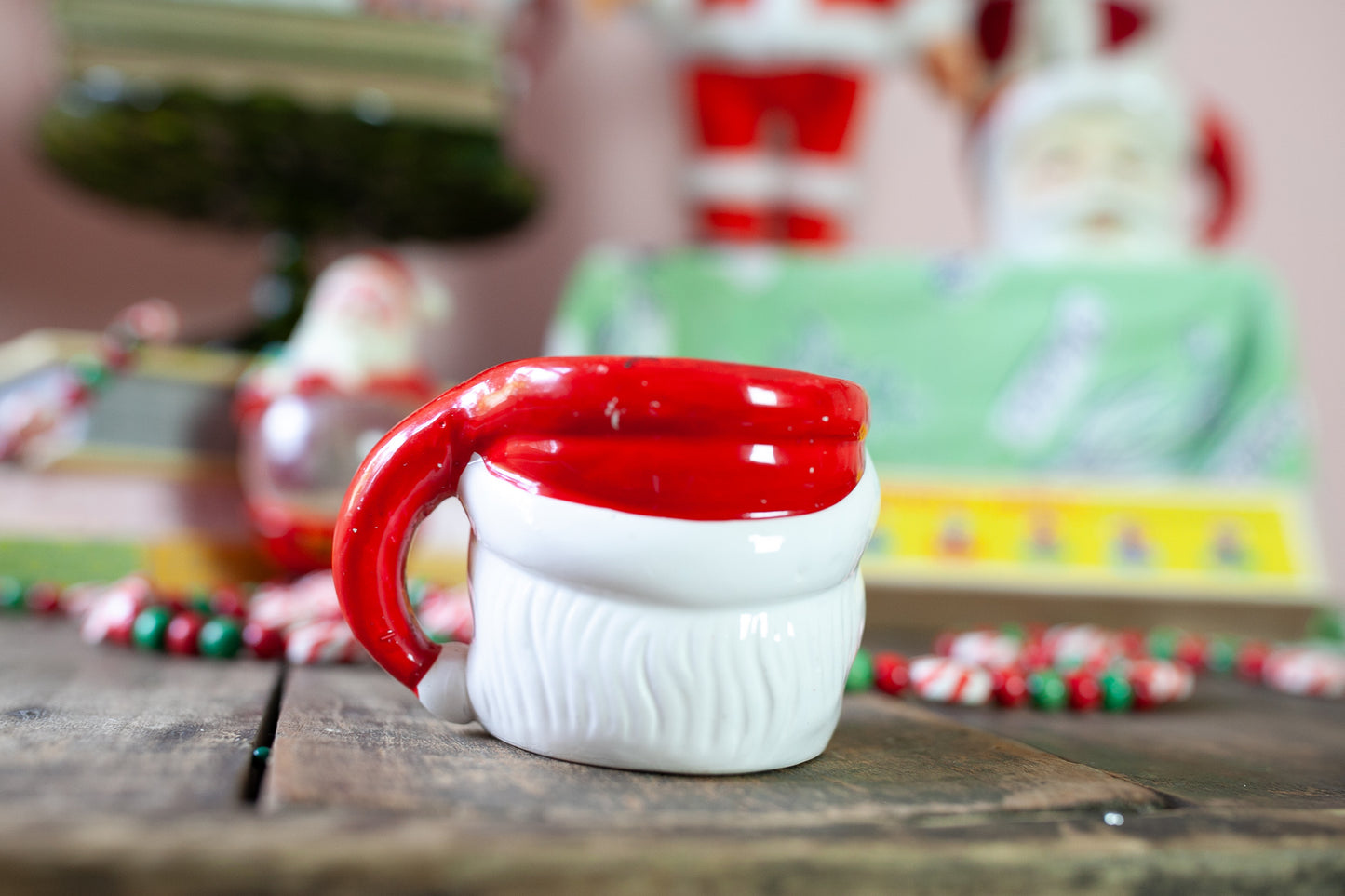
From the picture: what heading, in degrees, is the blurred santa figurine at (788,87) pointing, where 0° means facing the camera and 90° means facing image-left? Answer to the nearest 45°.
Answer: approximately 0°

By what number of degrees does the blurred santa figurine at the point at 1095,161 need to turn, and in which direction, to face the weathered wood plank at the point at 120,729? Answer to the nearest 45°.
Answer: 0° — it already faces it

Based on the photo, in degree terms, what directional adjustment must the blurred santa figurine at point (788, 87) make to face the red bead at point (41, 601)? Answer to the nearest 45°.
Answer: approximately 45° to its right

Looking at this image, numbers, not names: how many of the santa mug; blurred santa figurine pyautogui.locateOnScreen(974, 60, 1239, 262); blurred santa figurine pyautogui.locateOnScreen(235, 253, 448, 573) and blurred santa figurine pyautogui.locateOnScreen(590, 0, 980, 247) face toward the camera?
3

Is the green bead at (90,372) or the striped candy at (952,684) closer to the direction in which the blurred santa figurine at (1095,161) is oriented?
the striped candy

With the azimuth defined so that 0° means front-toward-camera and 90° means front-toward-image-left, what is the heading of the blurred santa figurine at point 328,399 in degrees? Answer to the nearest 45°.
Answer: approximately 0°
